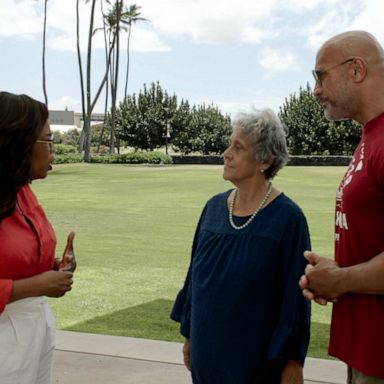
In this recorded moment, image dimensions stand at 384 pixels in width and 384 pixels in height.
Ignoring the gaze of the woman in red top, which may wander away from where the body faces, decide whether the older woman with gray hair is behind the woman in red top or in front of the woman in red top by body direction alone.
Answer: in front

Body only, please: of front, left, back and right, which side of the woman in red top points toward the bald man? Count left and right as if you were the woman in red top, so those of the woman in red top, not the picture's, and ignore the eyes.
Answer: front

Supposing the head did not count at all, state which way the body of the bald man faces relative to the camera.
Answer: to the viewer's left

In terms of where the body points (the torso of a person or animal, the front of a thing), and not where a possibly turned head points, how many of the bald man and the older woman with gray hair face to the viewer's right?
0

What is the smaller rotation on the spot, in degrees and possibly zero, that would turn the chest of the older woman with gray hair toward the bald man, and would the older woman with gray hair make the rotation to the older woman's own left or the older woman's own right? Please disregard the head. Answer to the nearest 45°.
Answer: approximately 90° to the older woman's own left

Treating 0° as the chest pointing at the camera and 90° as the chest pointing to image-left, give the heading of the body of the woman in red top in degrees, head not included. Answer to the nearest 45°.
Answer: approximately 270°

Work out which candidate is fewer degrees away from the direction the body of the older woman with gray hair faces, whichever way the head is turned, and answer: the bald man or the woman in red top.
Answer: the woman in red top

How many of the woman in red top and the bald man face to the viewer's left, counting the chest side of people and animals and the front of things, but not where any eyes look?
1

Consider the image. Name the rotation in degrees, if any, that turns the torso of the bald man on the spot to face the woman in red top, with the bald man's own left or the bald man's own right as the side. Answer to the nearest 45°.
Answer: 0° — they already face them

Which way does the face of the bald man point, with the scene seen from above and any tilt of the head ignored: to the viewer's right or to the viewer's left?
to the viewer's left

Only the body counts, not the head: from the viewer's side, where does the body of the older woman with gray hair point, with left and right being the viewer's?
facing the viewer and to the left of the viewer

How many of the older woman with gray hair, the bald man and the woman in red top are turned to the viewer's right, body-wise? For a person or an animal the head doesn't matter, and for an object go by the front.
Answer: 1

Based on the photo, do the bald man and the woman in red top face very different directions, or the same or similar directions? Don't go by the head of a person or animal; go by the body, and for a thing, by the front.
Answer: very different directions
